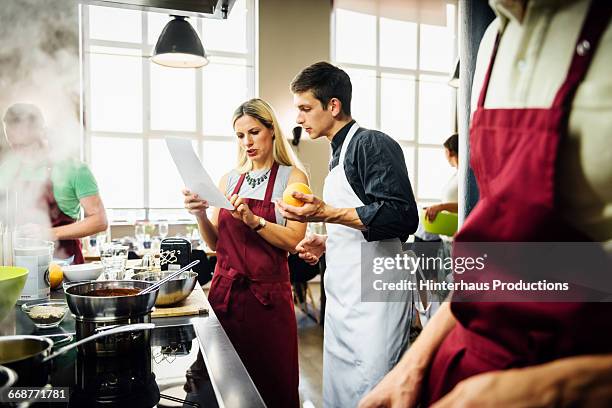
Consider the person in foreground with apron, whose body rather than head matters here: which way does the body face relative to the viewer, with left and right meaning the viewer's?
facing the viewer and to the left of the viewer

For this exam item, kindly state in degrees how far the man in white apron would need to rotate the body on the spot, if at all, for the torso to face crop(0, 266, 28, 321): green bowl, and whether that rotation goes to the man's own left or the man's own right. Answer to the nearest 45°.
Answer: approximately 45° to the man's own left

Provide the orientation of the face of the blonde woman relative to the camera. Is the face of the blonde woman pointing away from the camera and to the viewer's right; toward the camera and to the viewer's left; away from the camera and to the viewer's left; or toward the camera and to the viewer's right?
toward the camera and to the viewer's left

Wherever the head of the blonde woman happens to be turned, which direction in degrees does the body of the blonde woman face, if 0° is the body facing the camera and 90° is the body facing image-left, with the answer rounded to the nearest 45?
approximately 45°

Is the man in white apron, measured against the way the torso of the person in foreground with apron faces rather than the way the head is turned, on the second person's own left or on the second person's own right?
on the second person's own right

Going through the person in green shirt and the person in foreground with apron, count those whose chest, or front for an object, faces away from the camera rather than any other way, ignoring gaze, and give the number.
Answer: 0

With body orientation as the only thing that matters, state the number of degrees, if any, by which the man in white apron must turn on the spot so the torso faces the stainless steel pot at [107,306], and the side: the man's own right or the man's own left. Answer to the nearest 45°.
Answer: approximately 45° to the man's own left

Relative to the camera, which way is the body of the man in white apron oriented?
to the viewer's left

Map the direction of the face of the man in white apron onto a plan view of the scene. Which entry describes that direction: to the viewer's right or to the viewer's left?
to the viewer's left

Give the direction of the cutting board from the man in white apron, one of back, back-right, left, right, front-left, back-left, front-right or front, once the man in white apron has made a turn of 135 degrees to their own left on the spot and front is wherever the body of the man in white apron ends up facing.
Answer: right

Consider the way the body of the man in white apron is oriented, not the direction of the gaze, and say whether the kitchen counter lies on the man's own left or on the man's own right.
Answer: on the man's own left
